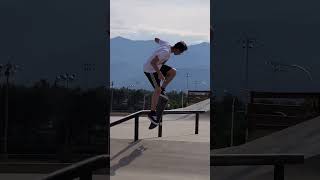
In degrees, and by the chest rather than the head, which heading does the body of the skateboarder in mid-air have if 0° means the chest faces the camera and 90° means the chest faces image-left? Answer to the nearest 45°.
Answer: approximately 270°
